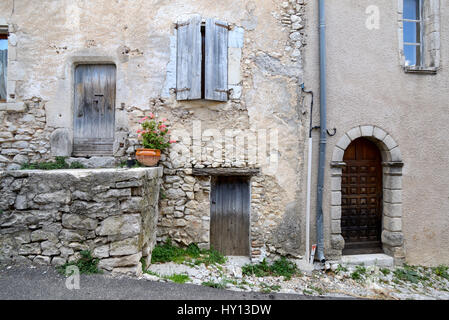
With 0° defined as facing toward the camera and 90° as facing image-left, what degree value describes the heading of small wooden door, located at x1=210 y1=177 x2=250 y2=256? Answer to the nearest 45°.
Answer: approximately 0°

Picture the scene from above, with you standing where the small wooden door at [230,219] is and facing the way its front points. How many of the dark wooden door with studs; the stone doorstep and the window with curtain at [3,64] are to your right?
1

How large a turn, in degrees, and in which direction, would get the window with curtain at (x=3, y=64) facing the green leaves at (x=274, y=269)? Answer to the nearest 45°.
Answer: approximately 45° to its left
